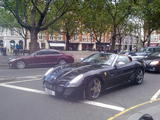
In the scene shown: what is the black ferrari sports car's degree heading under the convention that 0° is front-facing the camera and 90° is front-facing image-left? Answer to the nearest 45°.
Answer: approximately 45°

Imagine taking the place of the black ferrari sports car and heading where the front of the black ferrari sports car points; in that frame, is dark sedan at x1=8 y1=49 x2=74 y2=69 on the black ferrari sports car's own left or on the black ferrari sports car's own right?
on the black ferrari sports car's own right

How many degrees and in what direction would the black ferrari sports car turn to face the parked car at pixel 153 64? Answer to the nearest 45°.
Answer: approximately 180°

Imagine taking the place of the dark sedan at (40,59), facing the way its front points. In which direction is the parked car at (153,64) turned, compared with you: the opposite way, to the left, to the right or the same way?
the same way

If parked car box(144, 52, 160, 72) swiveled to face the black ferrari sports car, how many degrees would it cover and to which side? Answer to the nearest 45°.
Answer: approximately 45° to its left

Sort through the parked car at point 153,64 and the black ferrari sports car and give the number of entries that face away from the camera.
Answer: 0

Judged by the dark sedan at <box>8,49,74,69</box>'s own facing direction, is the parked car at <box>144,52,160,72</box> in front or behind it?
behind

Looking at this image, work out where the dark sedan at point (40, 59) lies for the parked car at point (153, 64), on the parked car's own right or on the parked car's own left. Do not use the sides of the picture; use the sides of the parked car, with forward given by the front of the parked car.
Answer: on the parked car's own right

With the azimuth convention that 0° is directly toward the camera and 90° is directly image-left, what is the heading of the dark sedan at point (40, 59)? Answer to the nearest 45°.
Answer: approximately 90°

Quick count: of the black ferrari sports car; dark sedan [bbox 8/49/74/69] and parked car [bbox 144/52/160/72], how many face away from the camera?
0

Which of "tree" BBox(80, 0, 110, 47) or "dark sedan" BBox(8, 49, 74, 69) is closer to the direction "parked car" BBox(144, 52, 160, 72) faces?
the dark sedan

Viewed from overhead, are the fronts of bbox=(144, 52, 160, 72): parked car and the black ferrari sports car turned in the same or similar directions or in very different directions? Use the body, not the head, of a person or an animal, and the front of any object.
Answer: same or similar directions

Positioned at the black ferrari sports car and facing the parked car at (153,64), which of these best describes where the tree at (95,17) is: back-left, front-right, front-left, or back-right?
front-left

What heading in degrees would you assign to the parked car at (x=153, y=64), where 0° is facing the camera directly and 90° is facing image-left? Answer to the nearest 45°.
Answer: approximately 45°

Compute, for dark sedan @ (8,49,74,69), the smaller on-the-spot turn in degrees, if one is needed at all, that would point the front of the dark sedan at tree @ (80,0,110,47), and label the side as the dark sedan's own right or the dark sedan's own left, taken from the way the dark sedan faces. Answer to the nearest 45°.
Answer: approximately 135° to the dark sedan's own right
